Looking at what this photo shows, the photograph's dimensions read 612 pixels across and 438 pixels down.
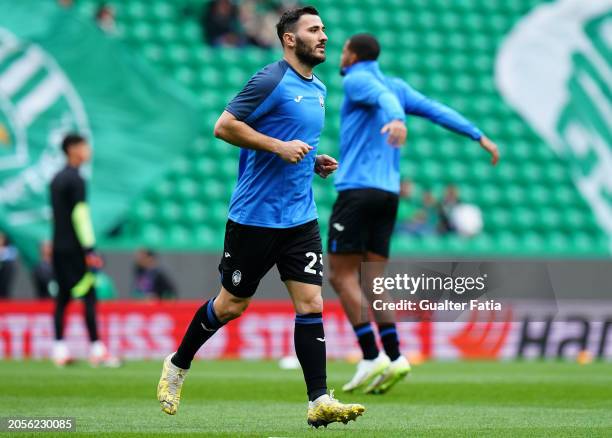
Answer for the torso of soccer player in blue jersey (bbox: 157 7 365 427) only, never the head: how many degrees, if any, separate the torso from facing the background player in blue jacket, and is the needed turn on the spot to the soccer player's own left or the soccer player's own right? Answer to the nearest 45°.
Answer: approximately 135° to the soccer player's own left

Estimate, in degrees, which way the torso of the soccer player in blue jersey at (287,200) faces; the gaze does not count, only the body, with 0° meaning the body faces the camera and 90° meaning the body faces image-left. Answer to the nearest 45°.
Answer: approximately 315°
